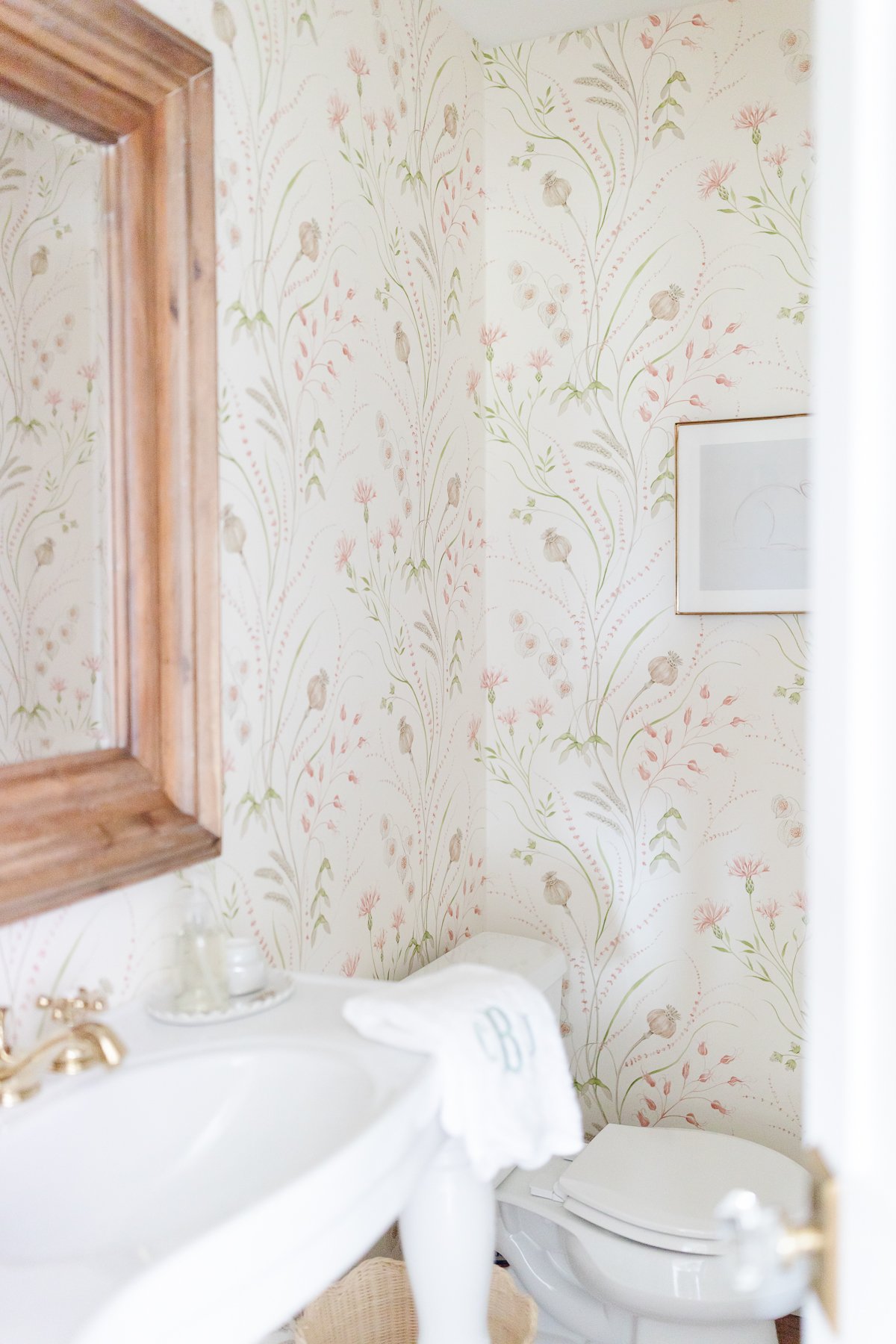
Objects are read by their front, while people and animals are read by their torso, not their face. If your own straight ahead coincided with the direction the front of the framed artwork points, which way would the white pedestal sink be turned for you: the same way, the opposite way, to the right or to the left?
to the left

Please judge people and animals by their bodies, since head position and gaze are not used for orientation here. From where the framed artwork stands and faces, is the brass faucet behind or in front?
in front

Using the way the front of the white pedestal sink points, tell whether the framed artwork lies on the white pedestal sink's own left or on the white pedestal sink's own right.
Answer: on the white pedestal sink's own left

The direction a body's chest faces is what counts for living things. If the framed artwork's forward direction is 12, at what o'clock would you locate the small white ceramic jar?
The small white ceramic jar is roughly at 1 o'clock from the framed artwork.

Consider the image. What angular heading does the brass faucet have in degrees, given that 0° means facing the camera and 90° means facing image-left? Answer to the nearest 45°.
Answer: approximately 315°

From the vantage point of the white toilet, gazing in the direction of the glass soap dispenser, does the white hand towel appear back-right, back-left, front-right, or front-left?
front-left

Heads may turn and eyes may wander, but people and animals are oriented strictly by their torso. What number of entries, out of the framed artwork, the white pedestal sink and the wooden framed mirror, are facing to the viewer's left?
0

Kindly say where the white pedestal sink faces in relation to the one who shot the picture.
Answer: facing the viewer and to the right of the viewer

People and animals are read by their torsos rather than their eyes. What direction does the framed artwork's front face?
toward the camera
